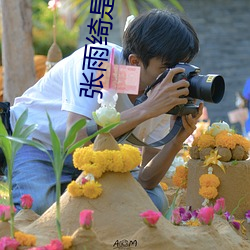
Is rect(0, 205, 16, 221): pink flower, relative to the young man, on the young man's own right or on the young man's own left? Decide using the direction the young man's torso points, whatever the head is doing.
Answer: on the young man's own right

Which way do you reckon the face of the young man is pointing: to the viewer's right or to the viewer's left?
to the viewer's right

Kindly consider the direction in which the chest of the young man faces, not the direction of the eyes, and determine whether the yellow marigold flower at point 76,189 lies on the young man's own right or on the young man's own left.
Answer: on the young man's own right

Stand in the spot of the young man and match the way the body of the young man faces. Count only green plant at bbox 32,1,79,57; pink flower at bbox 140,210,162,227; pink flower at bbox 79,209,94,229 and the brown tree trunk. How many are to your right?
2

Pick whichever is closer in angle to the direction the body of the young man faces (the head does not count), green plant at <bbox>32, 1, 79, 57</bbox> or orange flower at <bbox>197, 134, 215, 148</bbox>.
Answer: the orange flower

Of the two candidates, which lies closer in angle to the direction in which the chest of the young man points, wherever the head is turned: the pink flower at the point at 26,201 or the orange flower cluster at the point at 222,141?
the orange flower cluster

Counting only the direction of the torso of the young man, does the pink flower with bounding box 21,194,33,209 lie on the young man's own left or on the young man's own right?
on the young man's own right

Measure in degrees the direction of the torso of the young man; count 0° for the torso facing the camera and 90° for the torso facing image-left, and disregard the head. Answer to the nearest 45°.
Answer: approximately 270°

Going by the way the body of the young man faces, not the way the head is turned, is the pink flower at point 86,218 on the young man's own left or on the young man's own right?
on the young man's own right
